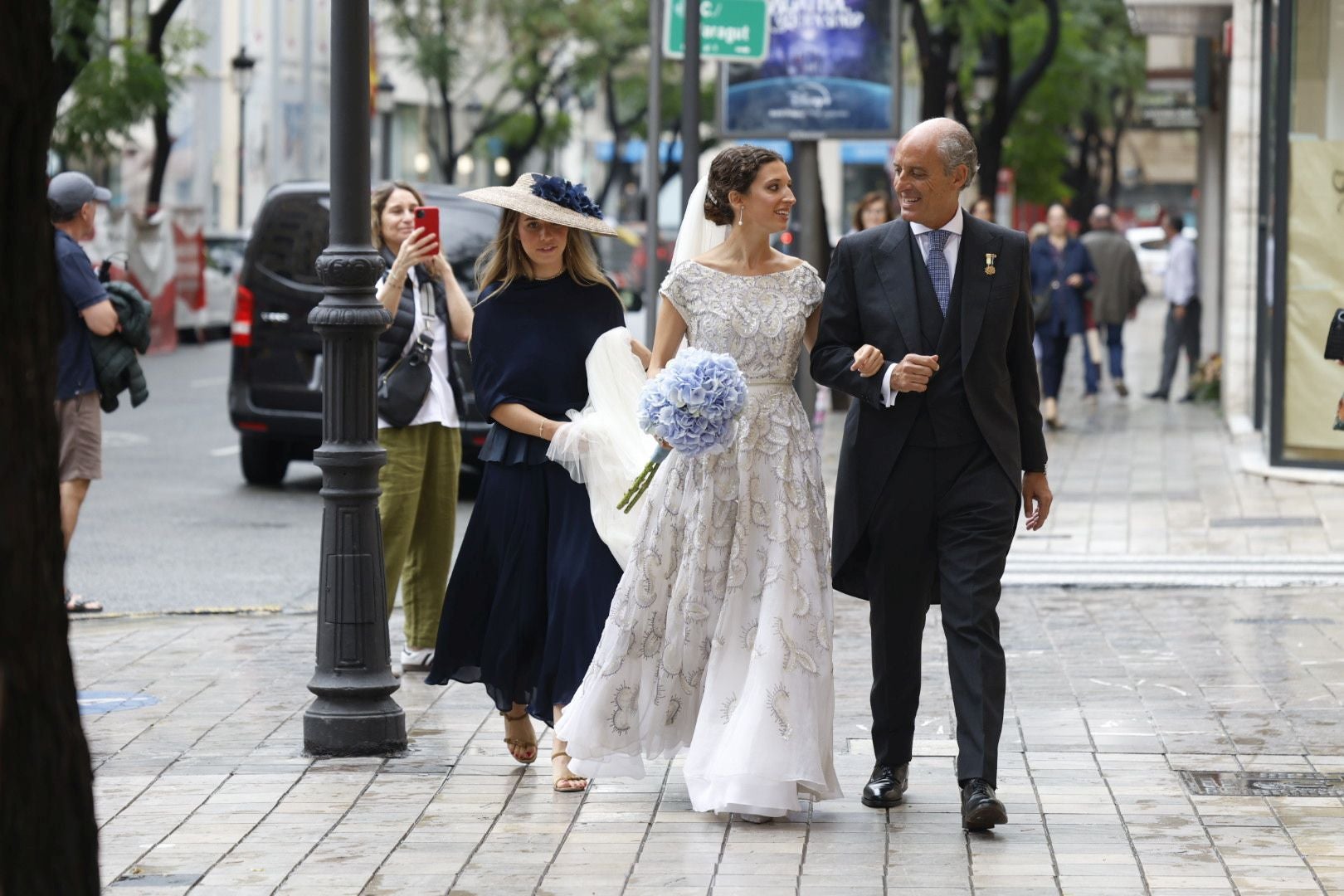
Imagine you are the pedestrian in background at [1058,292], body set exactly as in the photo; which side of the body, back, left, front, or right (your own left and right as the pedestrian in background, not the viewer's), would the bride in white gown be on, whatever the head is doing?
front

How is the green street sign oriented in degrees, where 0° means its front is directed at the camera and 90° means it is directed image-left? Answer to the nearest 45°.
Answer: approximately 0°

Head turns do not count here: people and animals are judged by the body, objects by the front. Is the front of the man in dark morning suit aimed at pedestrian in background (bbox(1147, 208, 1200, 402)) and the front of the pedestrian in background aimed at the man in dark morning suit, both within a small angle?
no

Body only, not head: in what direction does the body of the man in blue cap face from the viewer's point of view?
to the viewer's right

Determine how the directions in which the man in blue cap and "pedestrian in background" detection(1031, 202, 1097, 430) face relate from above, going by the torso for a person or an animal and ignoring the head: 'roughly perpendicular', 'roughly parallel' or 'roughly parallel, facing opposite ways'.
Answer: roughly perpendicular

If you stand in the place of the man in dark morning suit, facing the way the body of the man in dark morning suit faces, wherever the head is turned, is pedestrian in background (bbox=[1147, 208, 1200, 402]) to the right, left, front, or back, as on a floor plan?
back

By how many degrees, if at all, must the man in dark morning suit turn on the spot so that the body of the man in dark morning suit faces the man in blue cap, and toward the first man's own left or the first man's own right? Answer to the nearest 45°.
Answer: approximately 135° to the first man's own right

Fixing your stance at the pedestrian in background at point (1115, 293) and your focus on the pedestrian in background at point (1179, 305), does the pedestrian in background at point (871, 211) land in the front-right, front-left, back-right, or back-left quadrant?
back-right

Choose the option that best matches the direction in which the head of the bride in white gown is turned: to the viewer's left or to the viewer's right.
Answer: to the viewer's right

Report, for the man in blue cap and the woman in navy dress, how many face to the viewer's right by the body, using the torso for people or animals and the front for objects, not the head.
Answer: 1

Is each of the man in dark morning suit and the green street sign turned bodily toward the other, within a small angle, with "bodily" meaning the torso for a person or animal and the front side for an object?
no

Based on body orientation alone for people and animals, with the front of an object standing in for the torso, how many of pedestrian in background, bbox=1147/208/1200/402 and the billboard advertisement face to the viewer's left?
1

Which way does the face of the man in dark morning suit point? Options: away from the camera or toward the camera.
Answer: toward the camera

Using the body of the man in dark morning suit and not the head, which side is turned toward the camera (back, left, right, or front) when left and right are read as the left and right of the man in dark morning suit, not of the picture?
front
